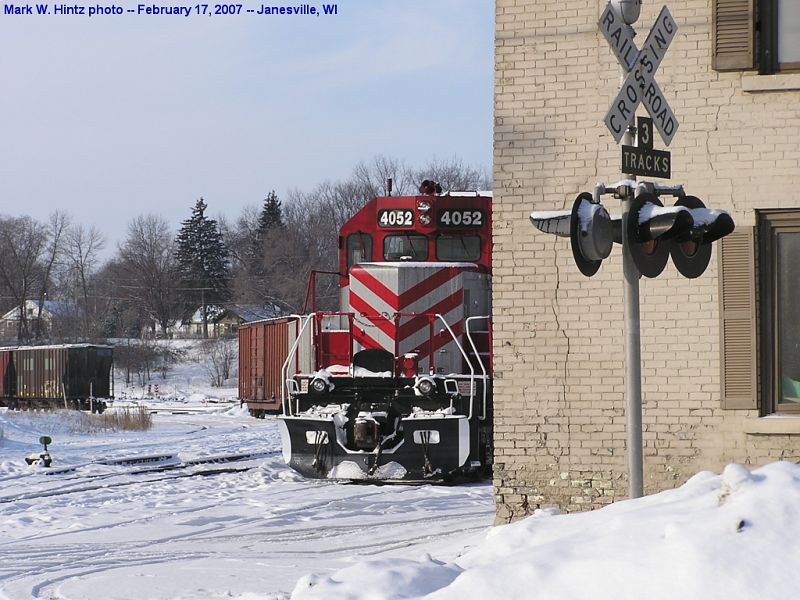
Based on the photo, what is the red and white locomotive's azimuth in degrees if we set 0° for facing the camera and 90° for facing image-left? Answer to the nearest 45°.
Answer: approximately 0°

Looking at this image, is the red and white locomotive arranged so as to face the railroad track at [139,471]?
no

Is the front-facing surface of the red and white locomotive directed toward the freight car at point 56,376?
no

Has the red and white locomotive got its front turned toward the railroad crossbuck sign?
yes

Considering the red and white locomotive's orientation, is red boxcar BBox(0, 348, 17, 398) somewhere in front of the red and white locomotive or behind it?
behind

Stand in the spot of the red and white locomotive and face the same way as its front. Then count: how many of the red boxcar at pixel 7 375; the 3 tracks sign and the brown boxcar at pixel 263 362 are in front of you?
1

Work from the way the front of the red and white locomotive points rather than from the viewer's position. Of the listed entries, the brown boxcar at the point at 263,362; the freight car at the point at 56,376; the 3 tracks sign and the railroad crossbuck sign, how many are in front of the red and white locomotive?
2

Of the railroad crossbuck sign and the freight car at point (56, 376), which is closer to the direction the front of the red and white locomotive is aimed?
the railroad crossbuck sign

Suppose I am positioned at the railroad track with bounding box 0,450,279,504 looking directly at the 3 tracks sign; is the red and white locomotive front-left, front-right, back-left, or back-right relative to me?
front-left

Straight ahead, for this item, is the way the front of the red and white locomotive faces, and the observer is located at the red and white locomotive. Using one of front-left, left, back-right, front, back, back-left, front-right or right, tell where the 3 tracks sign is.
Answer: front

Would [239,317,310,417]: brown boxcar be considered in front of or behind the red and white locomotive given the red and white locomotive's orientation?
behind

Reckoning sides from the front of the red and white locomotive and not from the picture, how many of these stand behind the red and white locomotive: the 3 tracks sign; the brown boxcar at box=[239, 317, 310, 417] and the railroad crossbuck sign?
1

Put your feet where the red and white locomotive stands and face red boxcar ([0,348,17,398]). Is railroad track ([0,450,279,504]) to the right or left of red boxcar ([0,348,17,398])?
left
